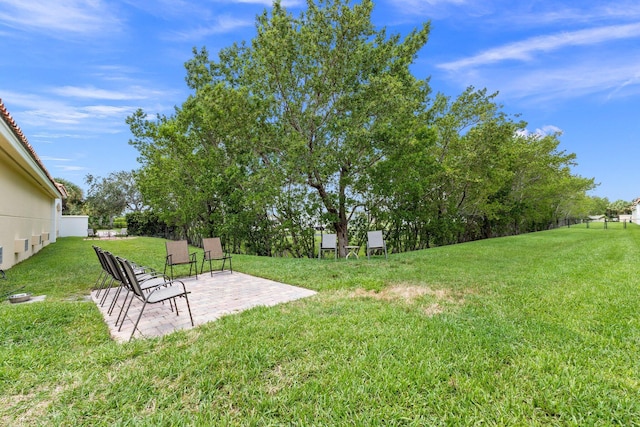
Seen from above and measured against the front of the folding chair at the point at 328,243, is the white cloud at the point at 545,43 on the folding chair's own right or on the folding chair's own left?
on the folding chair's own left

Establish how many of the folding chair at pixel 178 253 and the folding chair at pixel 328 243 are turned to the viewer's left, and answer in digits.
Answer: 0

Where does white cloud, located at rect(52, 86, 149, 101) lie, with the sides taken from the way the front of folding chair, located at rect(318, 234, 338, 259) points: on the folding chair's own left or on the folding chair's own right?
on the folding chair's own right

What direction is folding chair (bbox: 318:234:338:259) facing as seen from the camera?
toward the camera

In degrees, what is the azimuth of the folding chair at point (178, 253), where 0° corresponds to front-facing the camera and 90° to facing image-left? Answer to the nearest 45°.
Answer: approximately 315°

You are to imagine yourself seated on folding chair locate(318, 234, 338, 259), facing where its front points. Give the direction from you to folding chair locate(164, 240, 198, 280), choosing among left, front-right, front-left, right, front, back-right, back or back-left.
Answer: front-right

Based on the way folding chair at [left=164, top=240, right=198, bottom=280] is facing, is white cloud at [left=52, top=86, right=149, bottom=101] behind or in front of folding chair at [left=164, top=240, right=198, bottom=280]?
behind
